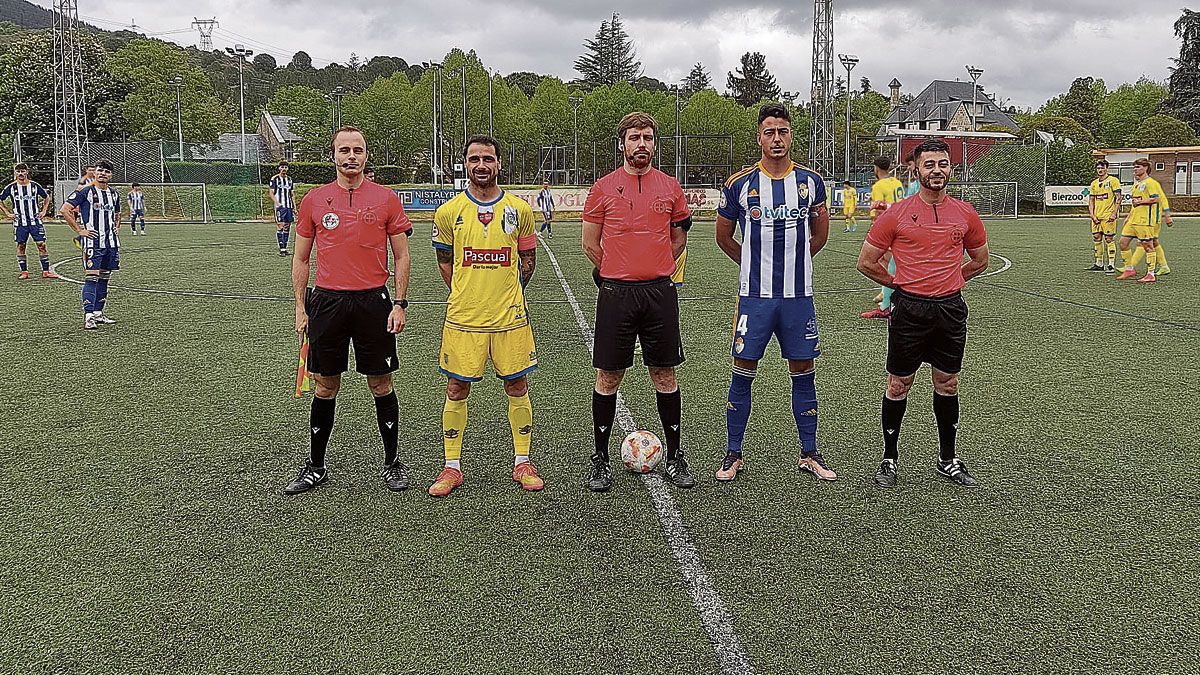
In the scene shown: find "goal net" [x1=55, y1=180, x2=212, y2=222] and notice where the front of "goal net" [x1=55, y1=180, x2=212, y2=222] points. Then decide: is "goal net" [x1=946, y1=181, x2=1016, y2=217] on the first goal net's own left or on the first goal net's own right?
on the first goal net's own left

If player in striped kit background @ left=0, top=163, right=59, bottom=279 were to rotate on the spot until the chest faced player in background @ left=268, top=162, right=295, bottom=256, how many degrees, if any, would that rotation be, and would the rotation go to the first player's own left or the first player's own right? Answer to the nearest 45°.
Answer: approximately 135° to the first player's own left

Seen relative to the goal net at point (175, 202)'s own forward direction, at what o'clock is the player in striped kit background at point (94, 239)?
The player in striped kit background is roughly at 12 o'clock from the goal net.

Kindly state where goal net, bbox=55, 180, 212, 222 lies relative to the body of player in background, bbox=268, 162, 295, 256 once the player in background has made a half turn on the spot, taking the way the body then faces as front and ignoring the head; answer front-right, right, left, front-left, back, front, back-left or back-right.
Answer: front

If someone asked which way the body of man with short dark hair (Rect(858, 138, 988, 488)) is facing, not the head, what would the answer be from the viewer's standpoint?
toward the camera

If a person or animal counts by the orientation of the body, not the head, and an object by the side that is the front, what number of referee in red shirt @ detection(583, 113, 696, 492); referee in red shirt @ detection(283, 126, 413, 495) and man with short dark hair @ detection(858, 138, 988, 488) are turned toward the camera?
3

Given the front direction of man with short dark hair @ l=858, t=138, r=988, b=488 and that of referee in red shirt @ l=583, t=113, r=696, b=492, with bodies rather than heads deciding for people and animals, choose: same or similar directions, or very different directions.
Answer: same or similar directions

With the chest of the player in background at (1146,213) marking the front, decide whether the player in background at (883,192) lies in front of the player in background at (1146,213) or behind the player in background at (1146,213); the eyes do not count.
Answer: in front

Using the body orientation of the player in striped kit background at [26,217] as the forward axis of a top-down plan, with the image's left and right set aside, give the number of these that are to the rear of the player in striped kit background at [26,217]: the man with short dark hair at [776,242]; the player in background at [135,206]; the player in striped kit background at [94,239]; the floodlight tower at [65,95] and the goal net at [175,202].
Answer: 3

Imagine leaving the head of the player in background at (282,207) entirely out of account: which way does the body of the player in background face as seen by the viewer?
toward the camera

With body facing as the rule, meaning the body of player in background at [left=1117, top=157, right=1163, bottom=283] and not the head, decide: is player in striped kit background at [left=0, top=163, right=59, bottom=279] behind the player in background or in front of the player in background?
in front

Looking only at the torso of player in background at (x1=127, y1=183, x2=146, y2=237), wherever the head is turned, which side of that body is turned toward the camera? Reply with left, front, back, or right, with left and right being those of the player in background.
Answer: front

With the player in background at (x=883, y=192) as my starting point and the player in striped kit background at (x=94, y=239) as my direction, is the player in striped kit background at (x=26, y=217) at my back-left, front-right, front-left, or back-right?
front-right

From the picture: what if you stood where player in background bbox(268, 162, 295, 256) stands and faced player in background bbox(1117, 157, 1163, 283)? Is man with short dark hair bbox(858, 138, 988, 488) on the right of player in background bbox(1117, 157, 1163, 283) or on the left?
right

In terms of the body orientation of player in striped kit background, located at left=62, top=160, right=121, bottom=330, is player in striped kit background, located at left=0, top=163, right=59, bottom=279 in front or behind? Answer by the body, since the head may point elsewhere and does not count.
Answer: behind

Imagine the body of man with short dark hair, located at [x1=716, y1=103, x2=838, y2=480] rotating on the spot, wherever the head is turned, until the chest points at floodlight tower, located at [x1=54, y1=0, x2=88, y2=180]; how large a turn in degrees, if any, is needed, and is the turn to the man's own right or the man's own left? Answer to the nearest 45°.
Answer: approximately 135° to the man's own right

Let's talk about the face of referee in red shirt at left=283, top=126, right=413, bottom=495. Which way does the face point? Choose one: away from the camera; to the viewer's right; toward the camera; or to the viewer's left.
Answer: toward the camera

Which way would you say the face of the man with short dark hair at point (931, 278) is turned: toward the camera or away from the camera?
toward the camera
